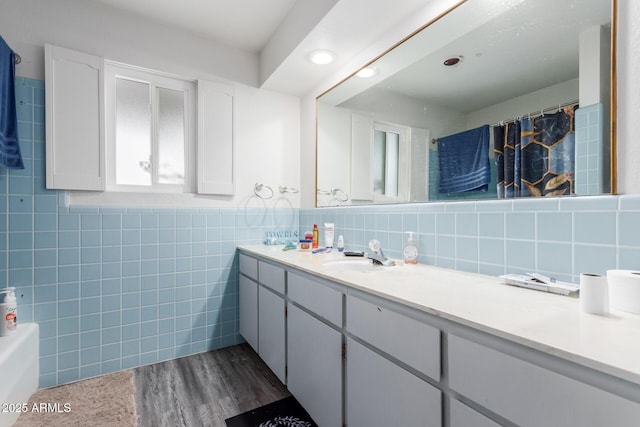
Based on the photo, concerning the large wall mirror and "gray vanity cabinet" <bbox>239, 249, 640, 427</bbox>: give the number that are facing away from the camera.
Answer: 0

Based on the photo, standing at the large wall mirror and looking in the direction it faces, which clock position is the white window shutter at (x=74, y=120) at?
The white window shutter is roughly at 1 o'clock from the large wall mirror.

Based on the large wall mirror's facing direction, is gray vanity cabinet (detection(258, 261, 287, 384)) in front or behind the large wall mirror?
in front

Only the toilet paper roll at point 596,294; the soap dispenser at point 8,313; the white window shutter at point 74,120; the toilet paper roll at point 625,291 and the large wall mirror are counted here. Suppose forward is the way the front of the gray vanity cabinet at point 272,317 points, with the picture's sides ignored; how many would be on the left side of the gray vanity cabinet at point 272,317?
3

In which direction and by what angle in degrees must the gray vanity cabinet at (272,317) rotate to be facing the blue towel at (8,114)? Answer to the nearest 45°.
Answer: approximately 45° to its right

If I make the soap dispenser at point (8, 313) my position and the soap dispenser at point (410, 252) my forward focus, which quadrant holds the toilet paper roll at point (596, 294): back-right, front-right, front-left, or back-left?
front-right

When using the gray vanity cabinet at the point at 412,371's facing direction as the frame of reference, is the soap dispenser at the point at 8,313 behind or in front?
in front

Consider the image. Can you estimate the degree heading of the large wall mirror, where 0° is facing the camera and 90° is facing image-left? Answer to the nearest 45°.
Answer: approximately 45°

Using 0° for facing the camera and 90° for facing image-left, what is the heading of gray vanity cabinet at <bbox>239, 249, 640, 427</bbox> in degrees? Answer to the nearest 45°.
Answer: approximately 45°

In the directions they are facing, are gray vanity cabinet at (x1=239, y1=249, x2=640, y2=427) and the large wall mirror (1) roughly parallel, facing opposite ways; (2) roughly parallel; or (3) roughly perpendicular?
roughly parallel
